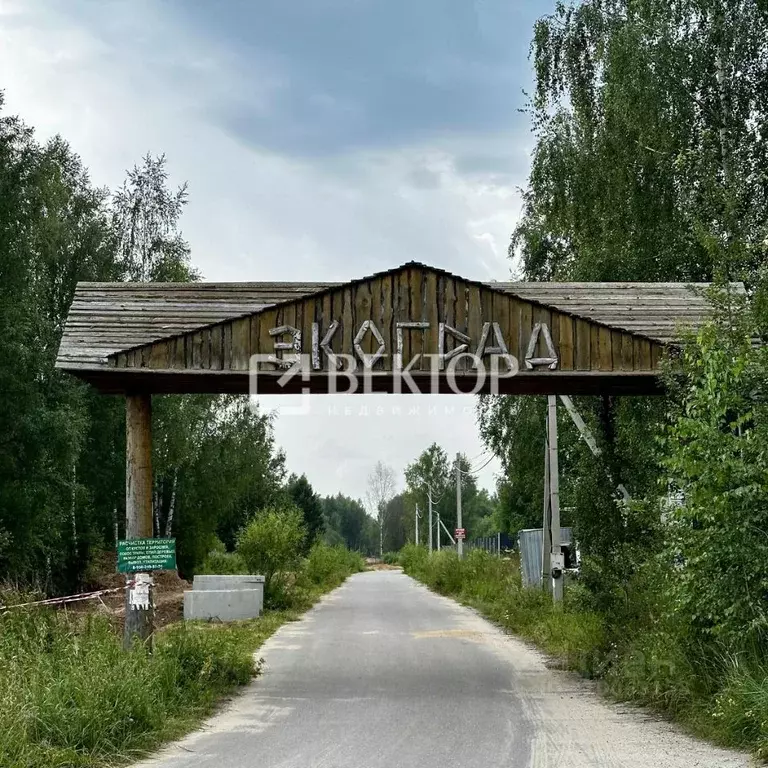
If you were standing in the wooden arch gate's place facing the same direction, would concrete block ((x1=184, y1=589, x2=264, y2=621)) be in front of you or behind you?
behind

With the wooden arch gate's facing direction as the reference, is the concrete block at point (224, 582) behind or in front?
behind

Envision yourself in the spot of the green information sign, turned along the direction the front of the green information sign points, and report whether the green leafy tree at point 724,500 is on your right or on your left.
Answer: on your left

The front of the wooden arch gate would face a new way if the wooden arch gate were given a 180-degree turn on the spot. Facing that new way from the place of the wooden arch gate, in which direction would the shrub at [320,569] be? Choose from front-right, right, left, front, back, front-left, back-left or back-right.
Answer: front

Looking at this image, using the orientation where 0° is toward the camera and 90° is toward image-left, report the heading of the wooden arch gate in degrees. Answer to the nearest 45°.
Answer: approximately 0°

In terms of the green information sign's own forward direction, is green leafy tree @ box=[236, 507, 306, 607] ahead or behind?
behind

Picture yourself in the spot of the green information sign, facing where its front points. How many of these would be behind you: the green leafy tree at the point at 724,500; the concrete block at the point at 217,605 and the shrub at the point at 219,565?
2

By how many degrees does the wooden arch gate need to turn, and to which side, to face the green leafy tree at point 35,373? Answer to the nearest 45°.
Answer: approximately 135° to its right

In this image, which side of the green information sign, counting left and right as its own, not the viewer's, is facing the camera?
front
